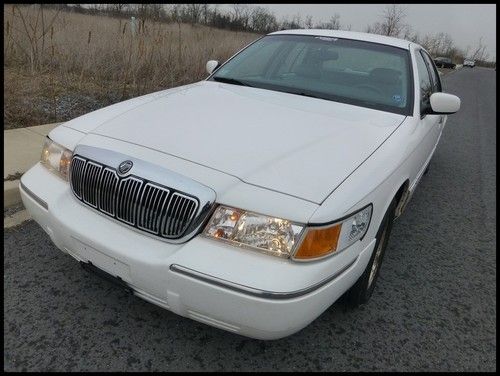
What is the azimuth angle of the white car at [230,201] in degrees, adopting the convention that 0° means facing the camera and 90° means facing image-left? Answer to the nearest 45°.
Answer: approximately 45°
